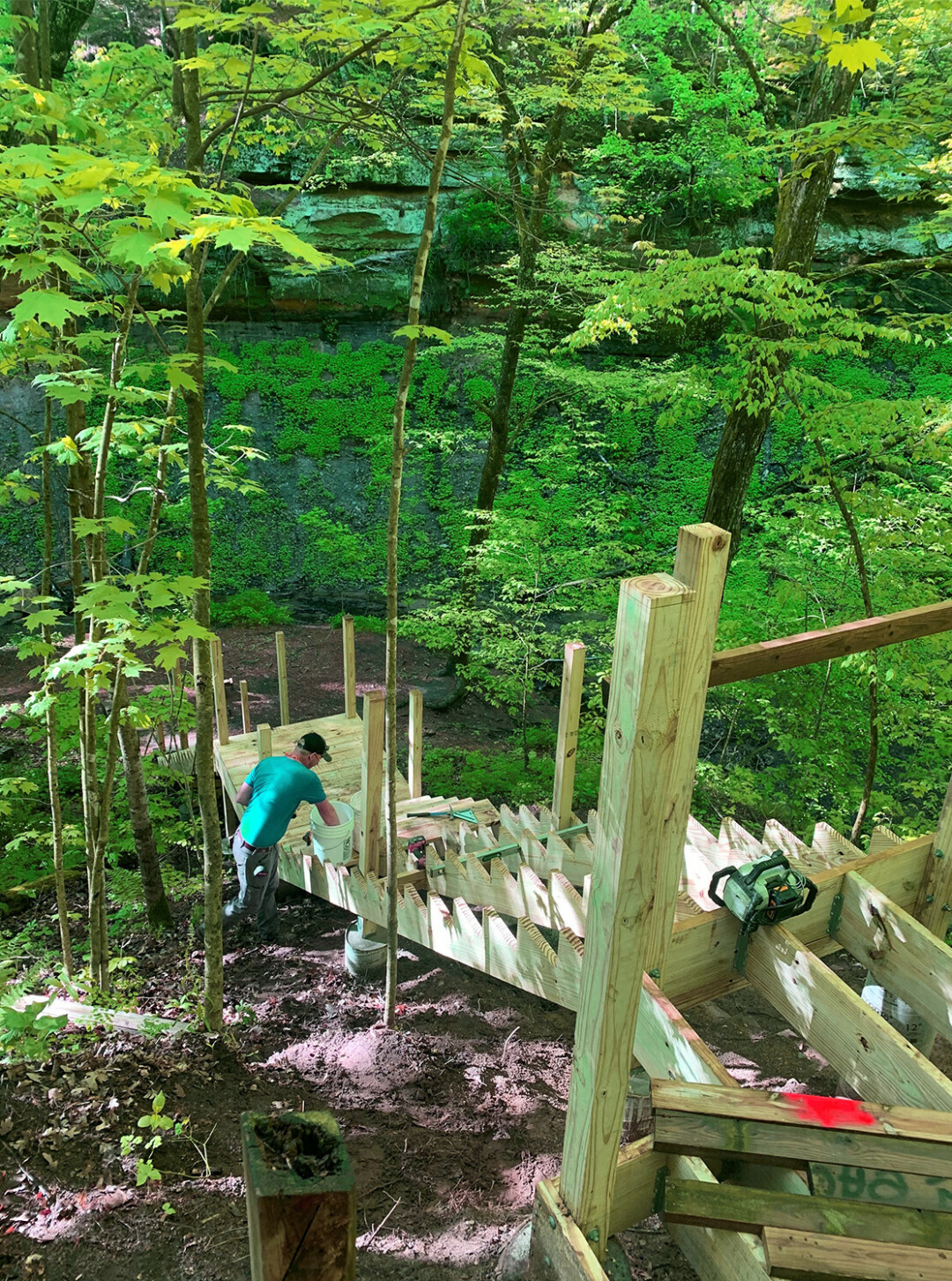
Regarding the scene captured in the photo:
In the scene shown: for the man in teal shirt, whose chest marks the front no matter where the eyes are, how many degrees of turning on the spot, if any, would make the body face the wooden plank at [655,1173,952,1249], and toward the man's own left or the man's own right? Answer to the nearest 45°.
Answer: approximately 135° to the man's own right

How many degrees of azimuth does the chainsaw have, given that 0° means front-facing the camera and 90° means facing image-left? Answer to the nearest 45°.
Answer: approximately 45°

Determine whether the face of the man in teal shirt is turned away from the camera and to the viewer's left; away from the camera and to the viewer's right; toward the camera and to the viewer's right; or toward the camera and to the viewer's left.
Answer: away from the camera and to the viewer's right

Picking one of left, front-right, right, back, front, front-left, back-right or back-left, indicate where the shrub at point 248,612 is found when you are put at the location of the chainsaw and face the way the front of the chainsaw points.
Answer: right

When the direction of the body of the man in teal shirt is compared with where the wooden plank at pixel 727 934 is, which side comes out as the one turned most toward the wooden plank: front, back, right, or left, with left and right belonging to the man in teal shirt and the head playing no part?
right

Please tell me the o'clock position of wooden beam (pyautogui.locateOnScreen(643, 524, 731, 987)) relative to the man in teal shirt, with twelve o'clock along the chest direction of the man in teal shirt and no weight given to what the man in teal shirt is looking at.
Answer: The wooden beam is roughly at 4 o'clock from the man in teal shirt.

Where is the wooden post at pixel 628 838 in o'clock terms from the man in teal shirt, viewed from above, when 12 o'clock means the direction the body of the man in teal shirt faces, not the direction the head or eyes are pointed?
The wooden post is roughly at 4 o'clock from the man in teal shirt.

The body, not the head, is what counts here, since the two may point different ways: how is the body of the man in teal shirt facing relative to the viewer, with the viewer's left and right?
facing away from the viewer and to the right of the viewer
